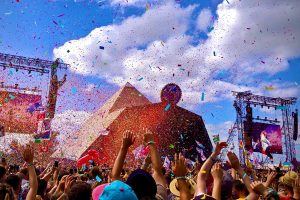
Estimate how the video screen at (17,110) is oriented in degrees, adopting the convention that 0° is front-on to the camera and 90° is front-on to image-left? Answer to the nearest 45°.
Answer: approximately 0°

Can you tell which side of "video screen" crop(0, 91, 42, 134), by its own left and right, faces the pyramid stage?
left
